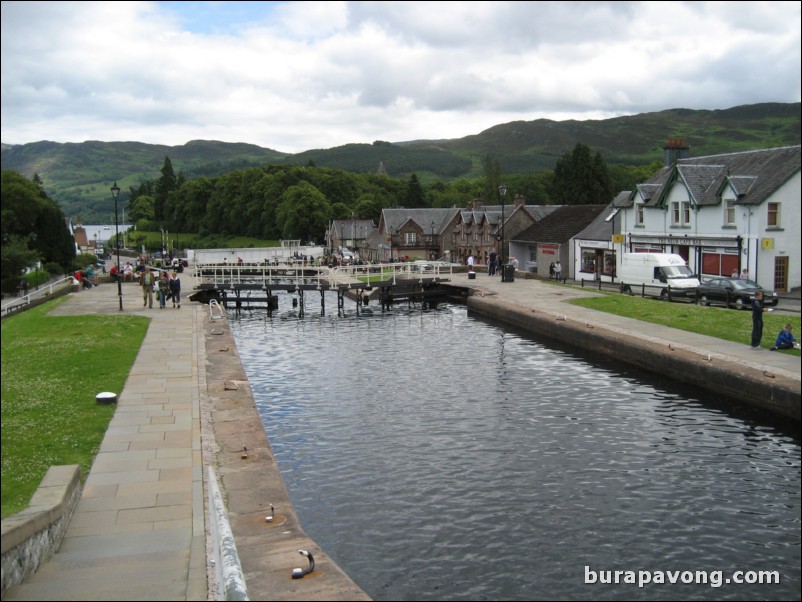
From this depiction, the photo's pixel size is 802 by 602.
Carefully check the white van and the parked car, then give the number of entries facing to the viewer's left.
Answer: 0

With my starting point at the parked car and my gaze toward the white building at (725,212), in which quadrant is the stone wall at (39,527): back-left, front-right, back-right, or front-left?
back-left

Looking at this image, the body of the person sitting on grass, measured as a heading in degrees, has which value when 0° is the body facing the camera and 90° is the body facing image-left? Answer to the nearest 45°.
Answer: approximately 90°

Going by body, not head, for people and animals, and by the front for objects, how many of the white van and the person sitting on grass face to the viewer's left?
1

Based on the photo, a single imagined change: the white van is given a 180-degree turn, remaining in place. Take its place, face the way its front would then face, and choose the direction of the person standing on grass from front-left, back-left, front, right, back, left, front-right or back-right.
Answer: back-left

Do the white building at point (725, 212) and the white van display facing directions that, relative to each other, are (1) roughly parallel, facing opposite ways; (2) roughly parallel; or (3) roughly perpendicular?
roughly perpendicular

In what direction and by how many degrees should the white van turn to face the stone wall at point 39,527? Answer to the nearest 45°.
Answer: approximately 45° to its right

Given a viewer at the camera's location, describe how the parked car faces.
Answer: facing the viewer and to the right of the viewer

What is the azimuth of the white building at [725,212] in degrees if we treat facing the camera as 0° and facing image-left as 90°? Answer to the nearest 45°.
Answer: approximately 45°

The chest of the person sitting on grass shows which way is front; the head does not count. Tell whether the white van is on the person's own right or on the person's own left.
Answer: on the person's own right

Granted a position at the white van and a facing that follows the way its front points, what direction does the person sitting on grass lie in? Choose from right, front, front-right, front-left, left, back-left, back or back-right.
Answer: front-right

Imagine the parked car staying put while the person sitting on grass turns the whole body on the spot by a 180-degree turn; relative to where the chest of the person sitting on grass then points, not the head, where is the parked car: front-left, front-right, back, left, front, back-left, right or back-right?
left
